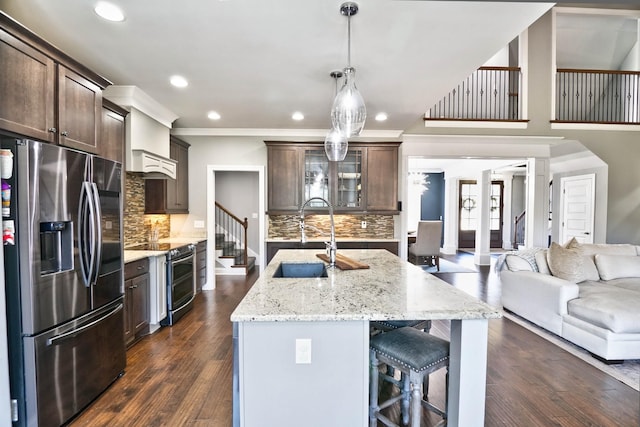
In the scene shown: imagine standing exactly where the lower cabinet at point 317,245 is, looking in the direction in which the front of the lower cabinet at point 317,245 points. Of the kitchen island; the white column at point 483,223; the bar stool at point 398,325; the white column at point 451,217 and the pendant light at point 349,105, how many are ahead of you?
3

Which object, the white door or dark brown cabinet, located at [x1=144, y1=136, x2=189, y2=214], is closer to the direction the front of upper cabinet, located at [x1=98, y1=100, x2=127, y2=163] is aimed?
the white door

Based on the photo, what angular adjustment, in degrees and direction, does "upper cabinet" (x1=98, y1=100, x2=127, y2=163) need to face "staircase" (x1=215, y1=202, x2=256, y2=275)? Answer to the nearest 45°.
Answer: approximately 90° to its left

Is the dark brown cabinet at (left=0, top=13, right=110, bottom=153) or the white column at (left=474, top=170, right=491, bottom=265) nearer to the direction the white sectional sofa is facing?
the dark brown cabinet

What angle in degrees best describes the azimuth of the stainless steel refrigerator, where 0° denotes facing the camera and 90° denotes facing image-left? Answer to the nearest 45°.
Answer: approximately 315°

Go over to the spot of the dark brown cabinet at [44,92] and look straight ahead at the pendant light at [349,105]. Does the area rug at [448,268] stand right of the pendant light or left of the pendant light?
left

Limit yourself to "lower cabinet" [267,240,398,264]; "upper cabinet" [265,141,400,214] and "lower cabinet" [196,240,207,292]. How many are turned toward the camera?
2

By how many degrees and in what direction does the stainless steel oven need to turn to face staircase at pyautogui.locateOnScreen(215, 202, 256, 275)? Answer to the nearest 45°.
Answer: approximately 135° to its left

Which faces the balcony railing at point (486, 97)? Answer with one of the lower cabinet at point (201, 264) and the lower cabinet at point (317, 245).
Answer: the lower cabinet at point (201, 264)

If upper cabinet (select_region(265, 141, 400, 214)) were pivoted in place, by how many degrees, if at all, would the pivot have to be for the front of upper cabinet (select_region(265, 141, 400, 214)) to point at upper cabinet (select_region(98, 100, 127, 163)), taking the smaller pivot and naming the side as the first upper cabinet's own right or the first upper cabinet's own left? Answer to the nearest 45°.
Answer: approximately 45° to the first upper cabinet's own right

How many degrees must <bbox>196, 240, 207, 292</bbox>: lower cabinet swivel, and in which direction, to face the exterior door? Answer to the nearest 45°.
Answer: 0° — it already faces it

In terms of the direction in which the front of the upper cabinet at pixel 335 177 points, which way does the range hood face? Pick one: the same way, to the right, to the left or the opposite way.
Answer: to the left

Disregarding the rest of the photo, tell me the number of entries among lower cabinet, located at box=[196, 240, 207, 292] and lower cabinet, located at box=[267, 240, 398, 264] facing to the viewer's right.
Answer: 1
